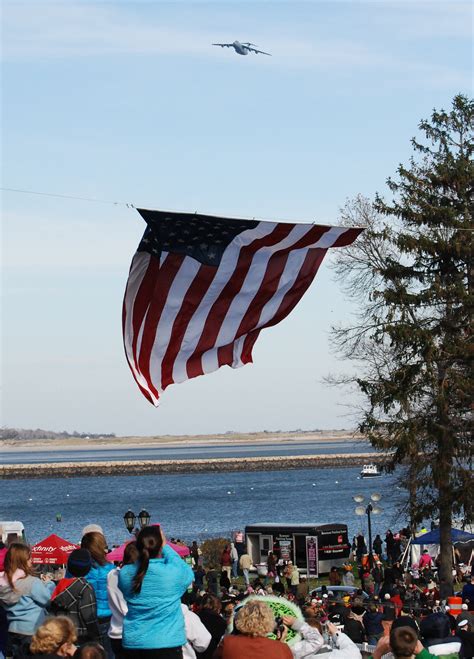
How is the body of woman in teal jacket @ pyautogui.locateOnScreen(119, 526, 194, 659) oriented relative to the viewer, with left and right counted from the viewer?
facing away from the viewer

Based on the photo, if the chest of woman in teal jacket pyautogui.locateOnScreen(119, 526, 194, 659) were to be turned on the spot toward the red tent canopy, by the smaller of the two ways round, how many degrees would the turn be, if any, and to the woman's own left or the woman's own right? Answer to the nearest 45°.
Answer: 0° — they already face it

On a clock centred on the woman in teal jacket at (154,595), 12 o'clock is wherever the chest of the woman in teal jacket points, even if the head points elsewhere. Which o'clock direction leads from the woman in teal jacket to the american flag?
The american flag is roughly at 12 o'clock from the woman in teal jacket.

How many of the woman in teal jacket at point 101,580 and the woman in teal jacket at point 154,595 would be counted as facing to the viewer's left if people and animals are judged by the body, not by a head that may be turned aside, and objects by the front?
0

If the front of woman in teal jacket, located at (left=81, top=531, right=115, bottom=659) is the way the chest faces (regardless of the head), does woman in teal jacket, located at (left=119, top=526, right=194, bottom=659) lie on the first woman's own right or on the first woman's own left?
on the first woman's own right

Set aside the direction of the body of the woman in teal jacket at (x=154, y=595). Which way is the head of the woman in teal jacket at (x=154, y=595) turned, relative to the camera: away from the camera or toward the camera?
away from the camera

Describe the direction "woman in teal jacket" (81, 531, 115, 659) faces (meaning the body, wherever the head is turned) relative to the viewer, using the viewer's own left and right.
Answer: facing away from the viewer and to the right of the viewer

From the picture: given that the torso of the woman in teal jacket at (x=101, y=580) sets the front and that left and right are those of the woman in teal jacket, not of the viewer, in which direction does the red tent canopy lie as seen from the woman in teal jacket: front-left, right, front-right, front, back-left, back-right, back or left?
front-left
